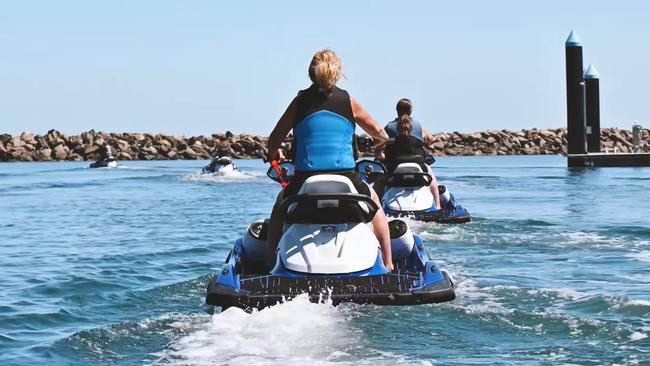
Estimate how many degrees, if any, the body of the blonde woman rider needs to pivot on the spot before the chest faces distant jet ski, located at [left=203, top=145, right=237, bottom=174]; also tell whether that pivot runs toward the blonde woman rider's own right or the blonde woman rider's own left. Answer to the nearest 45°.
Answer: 0° — they already face it

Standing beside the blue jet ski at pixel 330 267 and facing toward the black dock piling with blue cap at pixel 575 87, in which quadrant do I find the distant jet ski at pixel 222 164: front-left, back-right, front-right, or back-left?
front-left

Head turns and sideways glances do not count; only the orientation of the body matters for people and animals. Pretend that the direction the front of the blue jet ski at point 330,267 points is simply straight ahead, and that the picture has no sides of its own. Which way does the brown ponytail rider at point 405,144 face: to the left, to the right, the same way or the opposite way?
the same way

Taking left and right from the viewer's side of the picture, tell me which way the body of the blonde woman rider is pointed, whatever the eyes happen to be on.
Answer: facing away from the viewer

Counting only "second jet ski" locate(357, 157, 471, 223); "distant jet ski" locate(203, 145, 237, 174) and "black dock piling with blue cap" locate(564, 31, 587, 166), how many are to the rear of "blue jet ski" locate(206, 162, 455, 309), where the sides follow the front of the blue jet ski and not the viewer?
0

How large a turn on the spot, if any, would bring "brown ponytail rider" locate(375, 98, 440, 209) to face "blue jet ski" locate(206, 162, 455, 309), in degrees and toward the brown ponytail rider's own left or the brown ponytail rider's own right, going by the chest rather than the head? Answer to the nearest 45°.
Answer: approximately 180°

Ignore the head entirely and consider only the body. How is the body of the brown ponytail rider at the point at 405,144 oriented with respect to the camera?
away from the camera

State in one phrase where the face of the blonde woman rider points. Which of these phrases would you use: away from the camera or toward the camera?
away from the camera

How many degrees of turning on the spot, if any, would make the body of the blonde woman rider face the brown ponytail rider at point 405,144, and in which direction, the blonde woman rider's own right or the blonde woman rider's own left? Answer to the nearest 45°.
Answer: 0° — they already face them

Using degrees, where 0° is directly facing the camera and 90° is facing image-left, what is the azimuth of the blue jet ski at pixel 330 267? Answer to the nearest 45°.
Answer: approximately 180°

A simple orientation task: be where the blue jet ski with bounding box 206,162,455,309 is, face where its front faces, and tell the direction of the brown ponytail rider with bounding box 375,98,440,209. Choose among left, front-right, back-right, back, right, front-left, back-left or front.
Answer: front

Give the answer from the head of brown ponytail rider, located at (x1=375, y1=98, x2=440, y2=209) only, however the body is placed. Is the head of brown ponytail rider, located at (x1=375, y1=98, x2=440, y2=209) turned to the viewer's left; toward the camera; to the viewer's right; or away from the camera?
away from the camera

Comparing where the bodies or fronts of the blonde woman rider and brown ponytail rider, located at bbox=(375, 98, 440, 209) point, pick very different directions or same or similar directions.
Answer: same or similar directions

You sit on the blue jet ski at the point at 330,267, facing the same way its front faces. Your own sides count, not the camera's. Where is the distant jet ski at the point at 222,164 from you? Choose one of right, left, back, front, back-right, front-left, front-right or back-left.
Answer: front

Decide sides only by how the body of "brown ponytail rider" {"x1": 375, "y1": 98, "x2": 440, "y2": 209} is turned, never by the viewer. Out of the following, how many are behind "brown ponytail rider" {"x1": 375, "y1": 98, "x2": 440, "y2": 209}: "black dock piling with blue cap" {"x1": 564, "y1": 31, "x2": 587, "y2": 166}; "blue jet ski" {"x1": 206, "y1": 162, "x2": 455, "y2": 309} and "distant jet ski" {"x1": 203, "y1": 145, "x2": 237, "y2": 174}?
1

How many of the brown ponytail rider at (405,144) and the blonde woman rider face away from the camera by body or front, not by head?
2
